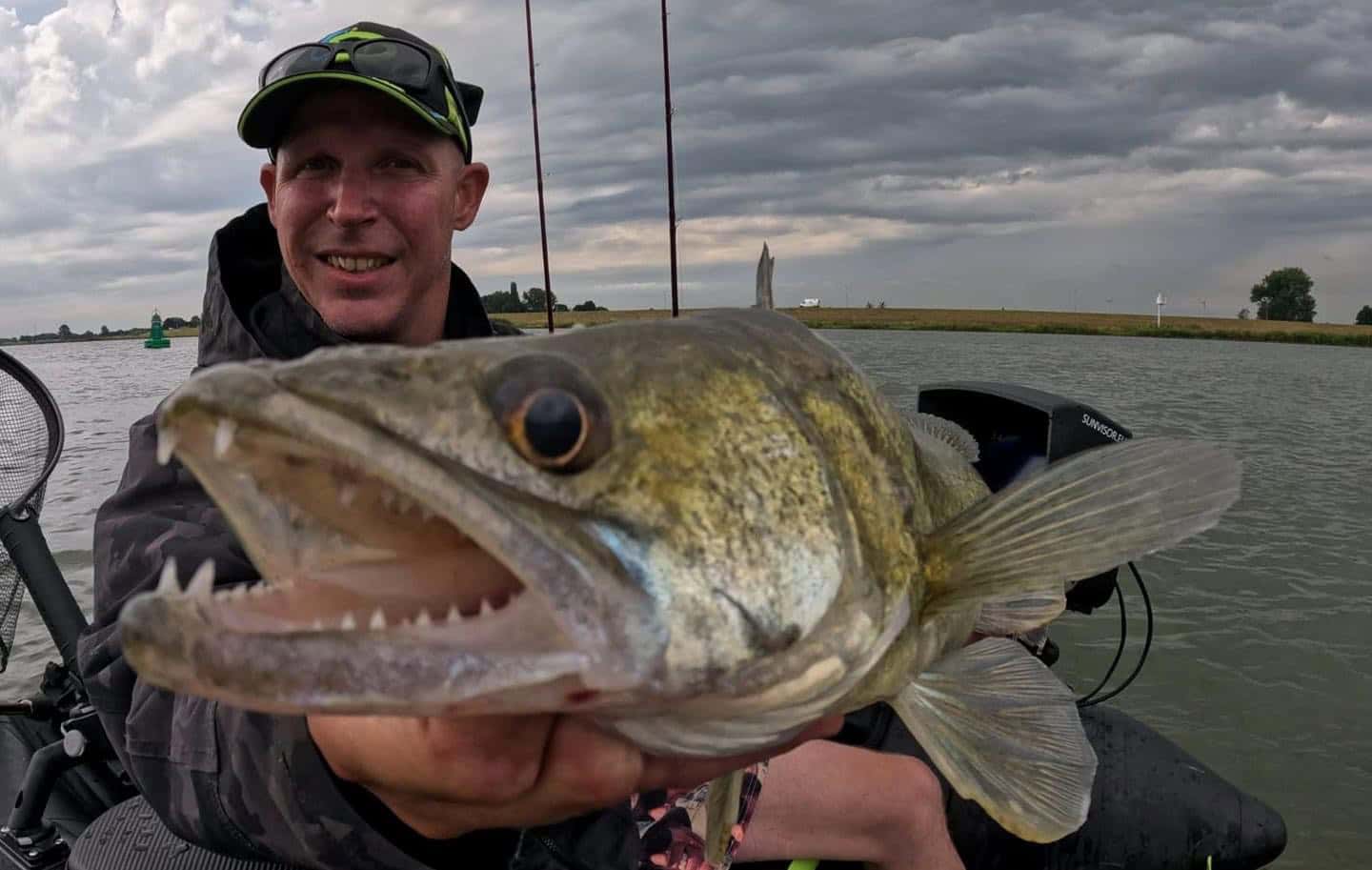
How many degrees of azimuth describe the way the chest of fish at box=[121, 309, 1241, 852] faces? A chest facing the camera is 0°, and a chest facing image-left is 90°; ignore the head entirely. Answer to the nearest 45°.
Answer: approximately 45°

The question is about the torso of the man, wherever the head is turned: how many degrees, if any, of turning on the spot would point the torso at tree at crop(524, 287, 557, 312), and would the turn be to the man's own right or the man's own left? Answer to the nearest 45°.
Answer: approximately 180°
